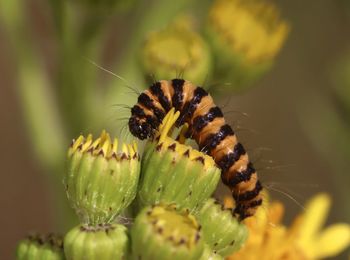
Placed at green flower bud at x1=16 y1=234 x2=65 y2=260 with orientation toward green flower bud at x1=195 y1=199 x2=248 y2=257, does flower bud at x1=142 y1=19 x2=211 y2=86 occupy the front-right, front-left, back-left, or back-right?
front-left

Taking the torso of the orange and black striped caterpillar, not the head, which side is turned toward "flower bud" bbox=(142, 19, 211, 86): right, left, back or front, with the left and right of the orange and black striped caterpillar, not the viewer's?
right

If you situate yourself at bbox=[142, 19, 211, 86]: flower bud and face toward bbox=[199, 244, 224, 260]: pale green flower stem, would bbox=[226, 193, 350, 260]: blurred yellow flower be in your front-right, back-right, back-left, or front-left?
front-left

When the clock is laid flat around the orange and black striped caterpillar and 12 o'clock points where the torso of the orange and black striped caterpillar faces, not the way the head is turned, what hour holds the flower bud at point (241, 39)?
The flower bud is roughly at 3 o'clock from the orange and black striped caterpillar.

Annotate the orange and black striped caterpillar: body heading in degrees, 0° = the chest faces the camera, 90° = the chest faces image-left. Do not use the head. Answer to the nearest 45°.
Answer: approximately 90°

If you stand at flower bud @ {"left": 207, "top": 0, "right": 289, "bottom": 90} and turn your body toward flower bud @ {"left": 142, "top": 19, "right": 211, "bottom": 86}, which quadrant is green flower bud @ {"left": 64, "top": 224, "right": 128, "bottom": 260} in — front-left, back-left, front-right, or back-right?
front-left

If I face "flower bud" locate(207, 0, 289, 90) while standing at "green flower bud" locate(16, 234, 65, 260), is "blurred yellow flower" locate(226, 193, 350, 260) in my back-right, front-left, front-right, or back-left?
front-right
